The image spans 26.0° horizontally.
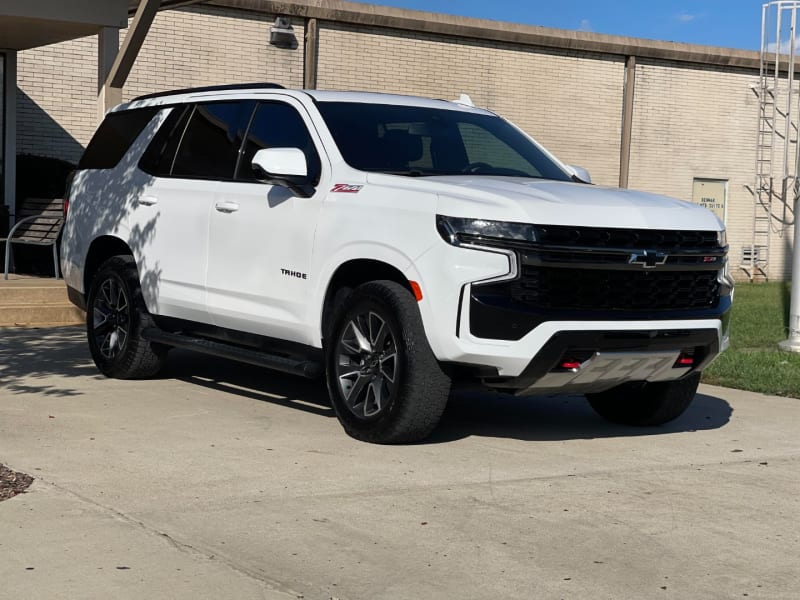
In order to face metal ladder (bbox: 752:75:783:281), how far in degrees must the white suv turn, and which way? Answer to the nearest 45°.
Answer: approximately 135° to its left

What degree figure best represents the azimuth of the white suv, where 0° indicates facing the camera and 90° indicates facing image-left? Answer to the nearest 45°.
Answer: approximately 315°

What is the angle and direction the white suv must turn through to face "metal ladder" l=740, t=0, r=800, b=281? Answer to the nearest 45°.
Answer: approximately 135° to its left

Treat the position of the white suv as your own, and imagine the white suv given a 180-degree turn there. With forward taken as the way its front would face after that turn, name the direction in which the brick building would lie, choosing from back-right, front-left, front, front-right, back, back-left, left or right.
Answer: front-right
